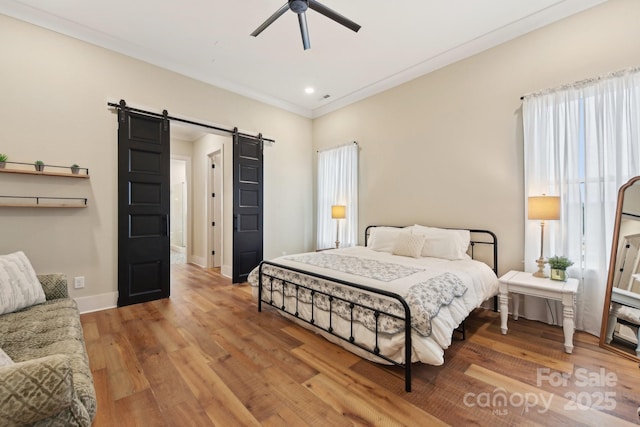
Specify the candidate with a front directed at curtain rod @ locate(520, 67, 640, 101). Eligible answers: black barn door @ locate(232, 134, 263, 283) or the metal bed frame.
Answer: the black barn door

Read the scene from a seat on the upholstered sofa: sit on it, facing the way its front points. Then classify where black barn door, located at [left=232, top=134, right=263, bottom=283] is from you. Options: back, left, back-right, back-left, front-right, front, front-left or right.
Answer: front-left

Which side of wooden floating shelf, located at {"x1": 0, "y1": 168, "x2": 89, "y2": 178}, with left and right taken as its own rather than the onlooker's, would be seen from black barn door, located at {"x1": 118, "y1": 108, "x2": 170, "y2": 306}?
left

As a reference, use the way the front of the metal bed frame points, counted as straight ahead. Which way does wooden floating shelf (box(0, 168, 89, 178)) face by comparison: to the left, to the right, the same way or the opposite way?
to the left

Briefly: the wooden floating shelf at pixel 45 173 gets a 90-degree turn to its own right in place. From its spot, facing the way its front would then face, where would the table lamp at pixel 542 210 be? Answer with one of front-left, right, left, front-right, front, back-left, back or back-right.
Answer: back-left

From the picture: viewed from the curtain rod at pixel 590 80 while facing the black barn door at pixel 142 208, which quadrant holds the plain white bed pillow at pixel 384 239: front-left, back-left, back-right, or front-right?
front-right

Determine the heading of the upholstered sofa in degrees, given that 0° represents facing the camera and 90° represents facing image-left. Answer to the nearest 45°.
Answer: approximately 270°

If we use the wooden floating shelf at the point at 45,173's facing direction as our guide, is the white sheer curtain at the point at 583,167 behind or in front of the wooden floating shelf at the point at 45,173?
in front

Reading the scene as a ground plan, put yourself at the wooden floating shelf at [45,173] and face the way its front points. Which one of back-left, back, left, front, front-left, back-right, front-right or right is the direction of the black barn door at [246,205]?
left

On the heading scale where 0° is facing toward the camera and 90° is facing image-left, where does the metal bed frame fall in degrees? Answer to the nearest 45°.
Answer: approximately 45°

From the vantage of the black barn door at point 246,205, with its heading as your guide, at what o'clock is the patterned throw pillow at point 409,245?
The patterned throw pillow is roughly at 12 o'clock from the black barn door.

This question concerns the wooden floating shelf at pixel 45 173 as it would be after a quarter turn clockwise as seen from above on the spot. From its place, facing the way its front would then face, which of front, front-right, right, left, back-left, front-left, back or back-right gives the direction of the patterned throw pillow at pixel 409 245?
back-left
